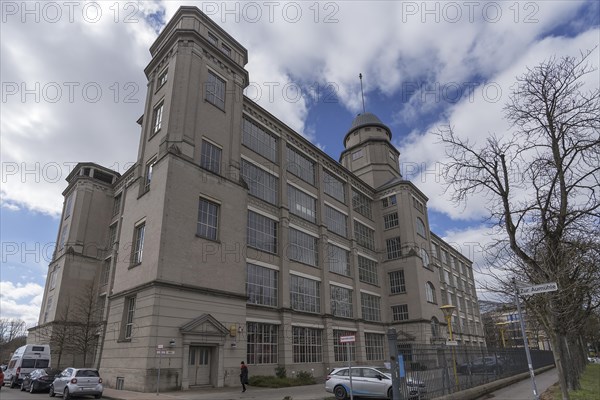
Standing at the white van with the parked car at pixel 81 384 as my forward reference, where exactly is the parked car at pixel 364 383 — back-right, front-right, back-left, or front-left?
front-left

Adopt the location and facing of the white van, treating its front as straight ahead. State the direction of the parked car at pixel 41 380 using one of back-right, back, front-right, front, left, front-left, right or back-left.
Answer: back-left

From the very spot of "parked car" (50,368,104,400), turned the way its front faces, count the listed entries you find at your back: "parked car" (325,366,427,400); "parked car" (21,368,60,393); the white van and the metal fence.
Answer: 2

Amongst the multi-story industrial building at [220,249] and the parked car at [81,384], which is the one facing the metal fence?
the multi-story industrial building

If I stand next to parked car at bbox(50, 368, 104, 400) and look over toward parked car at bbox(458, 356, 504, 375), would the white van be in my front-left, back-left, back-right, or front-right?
back-left

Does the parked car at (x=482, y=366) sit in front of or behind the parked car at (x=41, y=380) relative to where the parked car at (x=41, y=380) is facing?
behind

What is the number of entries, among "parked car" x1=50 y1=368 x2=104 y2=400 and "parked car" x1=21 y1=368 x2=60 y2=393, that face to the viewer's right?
0

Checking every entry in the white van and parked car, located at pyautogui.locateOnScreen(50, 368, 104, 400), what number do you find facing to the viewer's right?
0

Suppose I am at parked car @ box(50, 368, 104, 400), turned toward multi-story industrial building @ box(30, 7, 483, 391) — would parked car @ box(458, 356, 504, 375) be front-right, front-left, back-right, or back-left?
front-right
